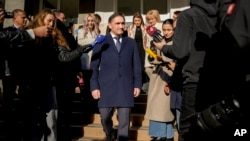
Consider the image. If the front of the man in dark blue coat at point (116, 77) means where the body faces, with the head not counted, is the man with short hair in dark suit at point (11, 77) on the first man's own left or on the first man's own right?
on the first man's own right

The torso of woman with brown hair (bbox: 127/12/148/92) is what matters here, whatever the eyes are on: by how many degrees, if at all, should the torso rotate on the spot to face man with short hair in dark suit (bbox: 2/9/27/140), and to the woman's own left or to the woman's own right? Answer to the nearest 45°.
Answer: approximately 45° to the woman's own right

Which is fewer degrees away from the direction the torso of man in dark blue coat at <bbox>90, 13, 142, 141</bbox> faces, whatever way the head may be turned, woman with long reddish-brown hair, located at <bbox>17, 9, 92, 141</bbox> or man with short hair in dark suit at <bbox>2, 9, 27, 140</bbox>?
the woman with long reddish-brown hair

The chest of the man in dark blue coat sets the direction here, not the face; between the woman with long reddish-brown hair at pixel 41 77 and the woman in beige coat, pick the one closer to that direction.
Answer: the woman with long reddish-brown hair

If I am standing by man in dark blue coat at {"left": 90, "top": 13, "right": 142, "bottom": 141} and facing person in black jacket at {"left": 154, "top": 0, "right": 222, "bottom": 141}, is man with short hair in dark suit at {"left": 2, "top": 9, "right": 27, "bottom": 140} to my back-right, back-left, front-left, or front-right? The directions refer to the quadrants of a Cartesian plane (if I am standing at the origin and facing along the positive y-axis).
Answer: back-right

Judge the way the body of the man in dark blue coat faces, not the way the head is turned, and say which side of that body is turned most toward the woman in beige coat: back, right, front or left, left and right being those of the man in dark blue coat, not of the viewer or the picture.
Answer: left

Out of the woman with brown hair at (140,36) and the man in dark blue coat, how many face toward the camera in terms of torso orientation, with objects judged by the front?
2

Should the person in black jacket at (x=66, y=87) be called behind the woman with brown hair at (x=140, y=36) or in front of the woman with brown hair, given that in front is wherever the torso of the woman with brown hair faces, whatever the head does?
in front

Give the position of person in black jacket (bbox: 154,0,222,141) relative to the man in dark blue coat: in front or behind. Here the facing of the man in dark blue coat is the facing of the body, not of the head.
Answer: in front

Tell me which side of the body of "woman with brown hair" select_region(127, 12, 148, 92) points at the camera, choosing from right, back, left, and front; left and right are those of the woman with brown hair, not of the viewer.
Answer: front

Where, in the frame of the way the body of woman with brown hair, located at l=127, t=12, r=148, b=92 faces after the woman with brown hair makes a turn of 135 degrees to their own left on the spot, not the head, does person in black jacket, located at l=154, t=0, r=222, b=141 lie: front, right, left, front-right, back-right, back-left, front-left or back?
back-right

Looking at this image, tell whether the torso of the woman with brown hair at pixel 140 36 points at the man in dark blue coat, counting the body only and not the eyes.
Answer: yes
